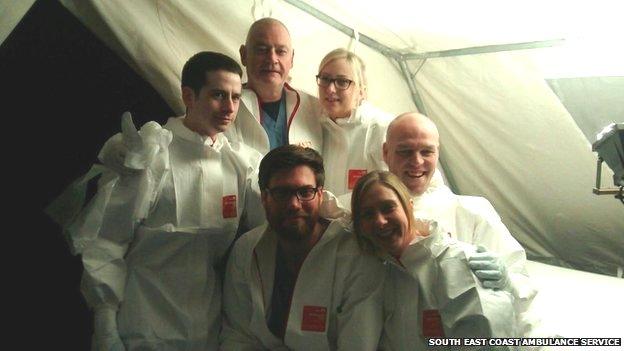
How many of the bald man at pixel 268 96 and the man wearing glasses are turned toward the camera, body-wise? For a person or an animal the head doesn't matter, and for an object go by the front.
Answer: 2

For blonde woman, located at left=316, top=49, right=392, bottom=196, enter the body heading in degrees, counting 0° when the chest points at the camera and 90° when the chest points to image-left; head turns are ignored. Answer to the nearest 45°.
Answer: approximately 45°

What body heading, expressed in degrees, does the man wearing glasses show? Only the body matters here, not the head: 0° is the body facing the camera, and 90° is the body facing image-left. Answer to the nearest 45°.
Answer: approximately 0°

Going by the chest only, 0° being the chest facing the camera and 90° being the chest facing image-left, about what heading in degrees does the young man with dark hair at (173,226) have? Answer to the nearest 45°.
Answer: approximately 315°
